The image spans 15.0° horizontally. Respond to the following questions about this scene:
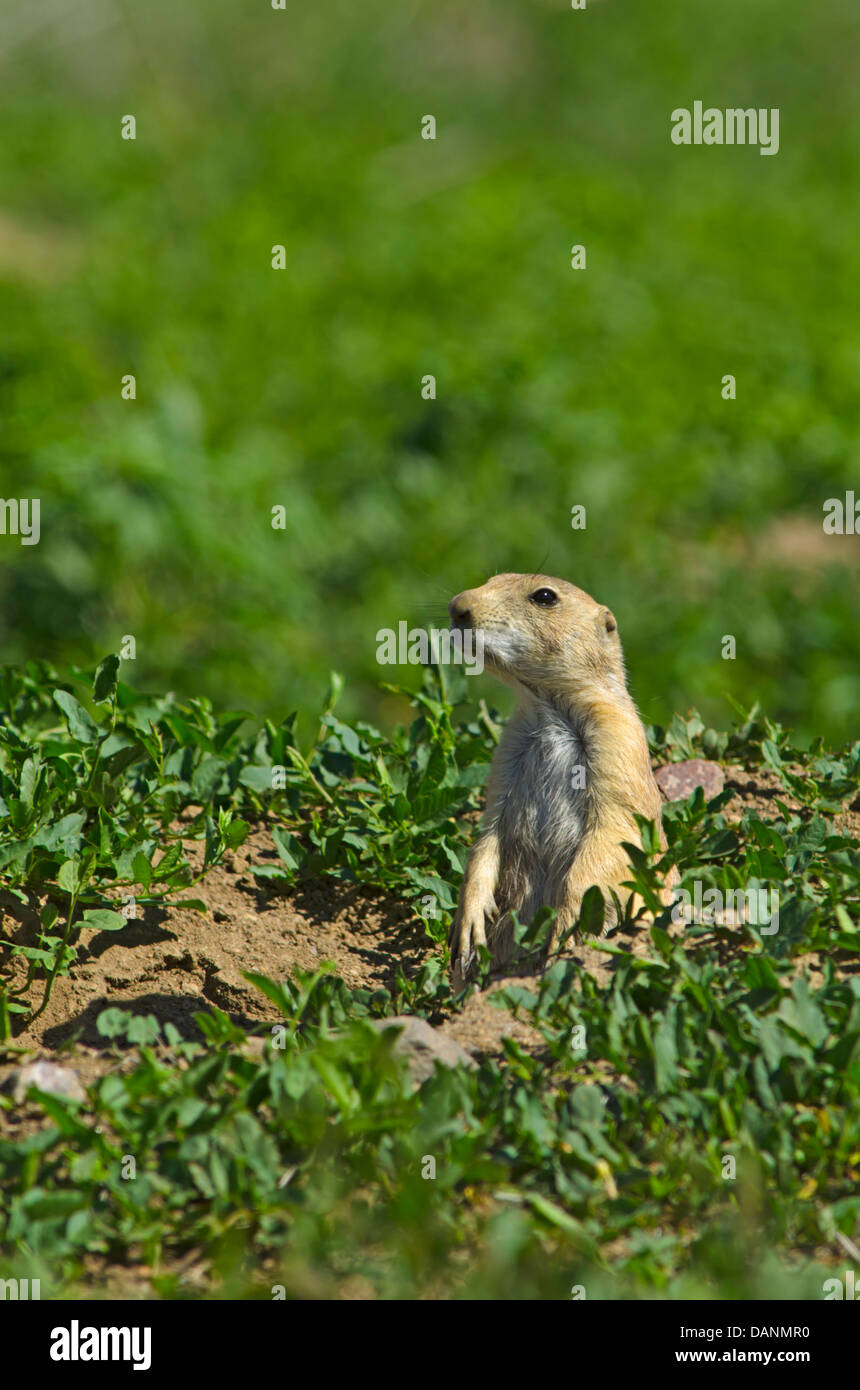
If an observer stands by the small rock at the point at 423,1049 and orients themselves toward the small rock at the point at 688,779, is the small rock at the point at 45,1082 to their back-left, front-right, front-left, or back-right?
back-left

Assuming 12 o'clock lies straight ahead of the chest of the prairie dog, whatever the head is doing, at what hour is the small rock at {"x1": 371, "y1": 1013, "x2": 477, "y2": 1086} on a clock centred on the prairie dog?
The small rock is roughly at 11 o'clock from the prairie dog.

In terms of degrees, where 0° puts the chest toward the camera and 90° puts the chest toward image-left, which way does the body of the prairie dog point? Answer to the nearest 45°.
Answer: approximately 45°

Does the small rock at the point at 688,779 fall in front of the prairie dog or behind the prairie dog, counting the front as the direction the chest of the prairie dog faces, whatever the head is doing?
behind
